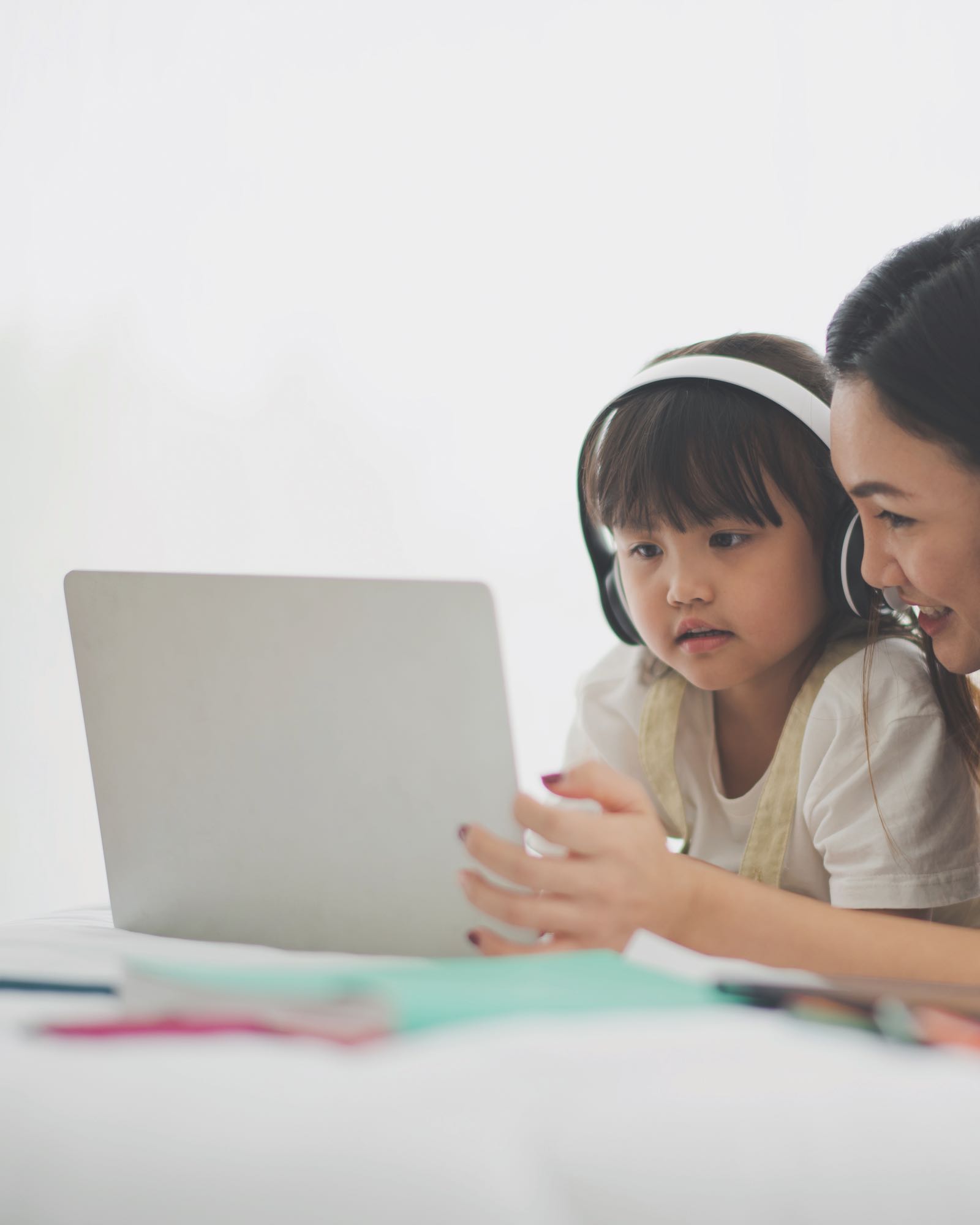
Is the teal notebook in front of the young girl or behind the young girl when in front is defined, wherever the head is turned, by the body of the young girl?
in front

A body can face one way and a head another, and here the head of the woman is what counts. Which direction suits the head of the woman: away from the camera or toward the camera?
toward the camera

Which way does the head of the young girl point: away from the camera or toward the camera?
toward the camera

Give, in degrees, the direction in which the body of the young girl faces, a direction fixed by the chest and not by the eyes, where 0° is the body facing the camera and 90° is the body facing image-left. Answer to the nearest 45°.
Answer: approximately 45°
